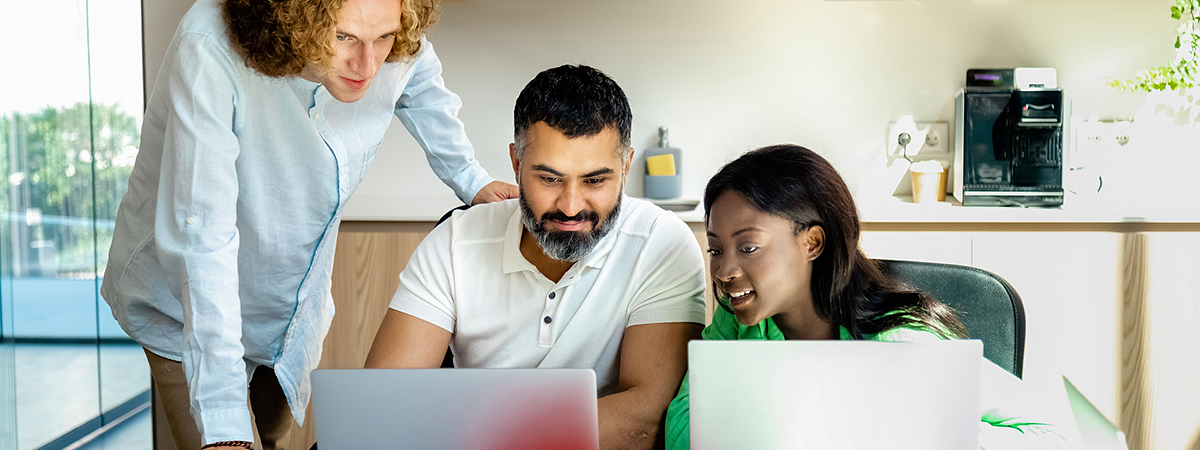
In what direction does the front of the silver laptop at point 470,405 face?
away from the camera

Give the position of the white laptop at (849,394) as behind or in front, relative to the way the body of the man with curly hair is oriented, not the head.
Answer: in front

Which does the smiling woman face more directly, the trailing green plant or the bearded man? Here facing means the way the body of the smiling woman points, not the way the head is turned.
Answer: the bearded man

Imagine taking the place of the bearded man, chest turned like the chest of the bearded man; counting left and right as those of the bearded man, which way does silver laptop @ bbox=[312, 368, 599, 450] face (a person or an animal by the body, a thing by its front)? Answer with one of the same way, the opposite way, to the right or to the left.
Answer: the opposite way

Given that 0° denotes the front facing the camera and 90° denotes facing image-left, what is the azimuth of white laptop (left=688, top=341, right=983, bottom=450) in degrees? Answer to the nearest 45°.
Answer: approximately 180°

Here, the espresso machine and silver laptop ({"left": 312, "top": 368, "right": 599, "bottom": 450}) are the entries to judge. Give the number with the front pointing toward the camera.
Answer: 1

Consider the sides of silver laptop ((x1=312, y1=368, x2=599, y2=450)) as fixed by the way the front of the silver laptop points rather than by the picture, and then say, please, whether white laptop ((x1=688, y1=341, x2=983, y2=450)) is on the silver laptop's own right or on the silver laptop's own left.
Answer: on the silver laptop's own right

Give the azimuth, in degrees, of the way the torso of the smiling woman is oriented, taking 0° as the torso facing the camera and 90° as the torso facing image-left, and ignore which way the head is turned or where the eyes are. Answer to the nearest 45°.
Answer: approximately 45°

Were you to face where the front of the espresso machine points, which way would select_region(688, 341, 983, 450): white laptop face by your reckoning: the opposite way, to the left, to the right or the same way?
the opposite way

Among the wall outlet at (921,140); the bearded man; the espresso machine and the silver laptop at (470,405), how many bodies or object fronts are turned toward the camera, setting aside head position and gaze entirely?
3

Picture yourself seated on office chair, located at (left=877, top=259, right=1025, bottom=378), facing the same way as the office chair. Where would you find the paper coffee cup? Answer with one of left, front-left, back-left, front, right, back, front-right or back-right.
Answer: back-right

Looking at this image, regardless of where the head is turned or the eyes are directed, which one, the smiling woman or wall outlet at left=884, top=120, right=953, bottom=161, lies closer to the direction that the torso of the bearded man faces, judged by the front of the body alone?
the smiling woman

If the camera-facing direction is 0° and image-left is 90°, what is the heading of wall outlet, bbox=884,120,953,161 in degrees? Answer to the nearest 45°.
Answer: approximately 0°
